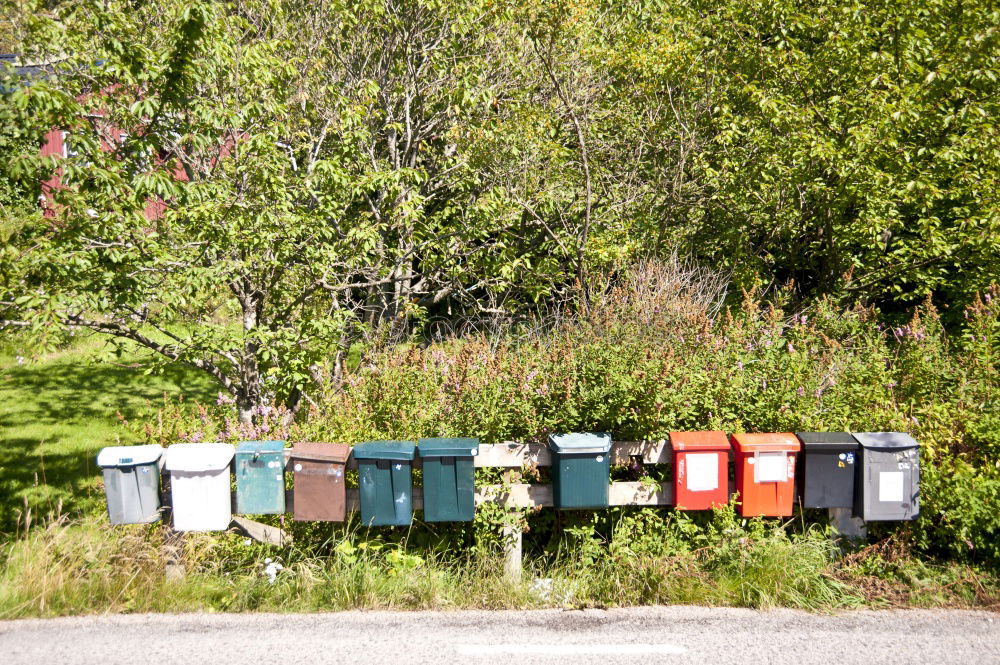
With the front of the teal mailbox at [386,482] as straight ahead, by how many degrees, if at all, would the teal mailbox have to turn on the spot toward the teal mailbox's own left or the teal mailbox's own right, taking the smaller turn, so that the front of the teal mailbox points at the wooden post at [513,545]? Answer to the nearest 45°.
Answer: approximately 90° to the teal mailbox's own left

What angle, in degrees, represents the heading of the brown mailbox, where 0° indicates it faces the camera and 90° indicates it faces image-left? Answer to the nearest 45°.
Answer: approximately 0°

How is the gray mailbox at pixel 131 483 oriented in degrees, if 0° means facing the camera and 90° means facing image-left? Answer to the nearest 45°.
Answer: approximately 0°

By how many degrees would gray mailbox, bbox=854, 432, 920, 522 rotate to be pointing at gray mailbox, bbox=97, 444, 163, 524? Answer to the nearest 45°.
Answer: approximately 45° to its right

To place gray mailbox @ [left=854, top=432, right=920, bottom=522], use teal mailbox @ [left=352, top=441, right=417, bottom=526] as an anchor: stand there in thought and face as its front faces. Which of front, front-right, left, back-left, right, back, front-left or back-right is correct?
left

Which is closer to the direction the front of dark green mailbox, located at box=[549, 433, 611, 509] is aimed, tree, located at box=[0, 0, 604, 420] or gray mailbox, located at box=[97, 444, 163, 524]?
the gray mailbox

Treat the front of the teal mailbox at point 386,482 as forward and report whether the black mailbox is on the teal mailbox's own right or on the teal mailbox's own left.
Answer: on the teal mailbox's own left

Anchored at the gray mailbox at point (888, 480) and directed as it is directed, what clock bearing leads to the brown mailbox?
The brown mailbox is roughly at 2 o'clock from the gray mailbox.

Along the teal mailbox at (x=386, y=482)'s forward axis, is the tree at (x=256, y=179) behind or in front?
behind

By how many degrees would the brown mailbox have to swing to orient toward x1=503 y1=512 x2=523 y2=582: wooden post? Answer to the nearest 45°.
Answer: approximately 90° to its left
